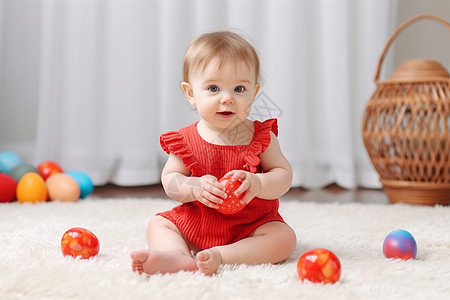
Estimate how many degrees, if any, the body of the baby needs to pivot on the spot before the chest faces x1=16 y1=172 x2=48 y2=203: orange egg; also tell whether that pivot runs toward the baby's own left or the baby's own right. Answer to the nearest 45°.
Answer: approximately 135° to the baby's own right

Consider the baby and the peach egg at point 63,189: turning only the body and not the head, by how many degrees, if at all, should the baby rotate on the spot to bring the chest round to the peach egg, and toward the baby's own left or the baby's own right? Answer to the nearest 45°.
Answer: approximately 135° to the baby's own right

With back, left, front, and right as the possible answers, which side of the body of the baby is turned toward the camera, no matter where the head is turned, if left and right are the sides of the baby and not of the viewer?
front

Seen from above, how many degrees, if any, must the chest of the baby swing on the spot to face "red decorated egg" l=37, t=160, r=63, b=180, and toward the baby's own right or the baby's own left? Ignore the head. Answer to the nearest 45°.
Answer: approximately 135° to the baby's own right

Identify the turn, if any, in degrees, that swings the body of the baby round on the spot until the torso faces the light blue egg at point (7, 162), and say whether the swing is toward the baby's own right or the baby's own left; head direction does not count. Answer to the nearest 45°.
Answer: approximately 135° to the baby's own right

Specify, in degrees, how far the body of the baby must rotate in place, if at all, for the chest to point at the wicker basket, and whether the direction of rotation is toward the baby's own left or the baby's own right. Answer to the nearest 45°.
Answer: approximately 135° to the baby's own left
